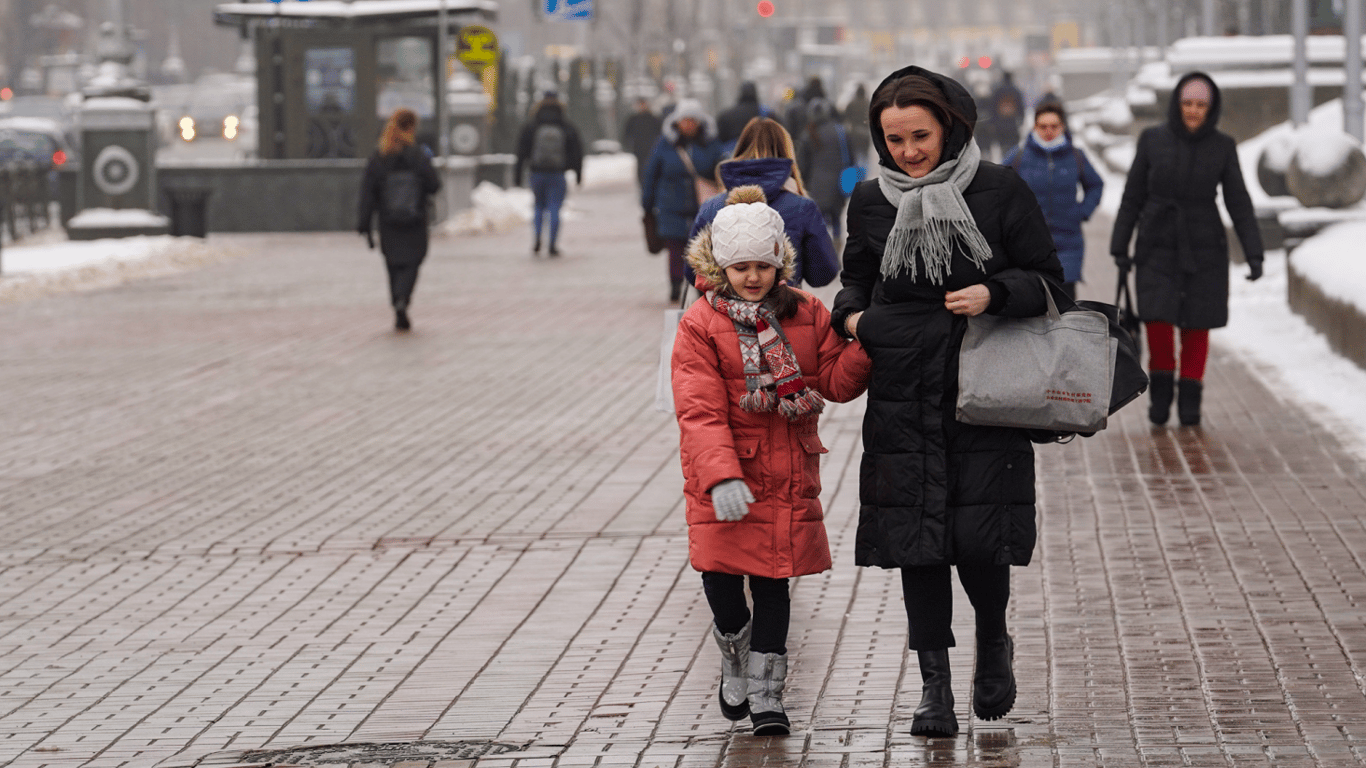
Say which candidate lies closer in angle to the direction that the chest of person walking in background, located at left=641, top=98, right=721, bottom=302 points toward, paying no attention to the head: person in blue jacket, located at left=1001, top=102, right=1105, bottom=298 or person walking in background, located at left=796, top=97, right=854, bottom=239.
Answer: the person in blue jacket

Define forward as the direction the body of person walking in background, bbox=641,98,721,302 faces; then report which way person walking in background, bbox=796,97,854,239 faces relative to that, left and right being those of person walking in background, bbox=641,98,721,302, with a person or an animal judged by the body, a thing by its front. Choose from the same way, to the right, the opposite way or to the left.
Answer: the opposite way

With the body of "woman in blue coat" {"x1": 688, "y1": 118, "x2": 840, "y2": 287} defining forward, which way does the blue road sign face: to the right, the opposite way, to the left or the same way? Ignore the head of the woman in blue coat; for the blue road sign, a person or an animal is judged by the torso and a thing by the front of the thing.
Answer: the opposite way

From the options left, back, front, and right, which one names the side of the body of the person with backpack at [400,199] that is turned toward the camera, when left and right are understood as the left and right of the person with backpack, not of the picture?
back

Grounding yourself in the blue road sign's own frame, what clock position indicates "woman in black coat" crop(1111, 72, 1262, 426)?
The woman in black coat is roughly at 12 o'clock from the blue road sign.

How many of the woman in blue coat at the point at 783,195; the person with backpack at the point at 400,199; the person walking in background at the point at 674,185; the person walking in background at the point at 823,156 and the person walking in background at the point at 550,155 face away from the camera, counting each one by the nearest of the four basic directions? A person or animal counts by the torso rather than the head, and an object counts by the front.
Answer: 4

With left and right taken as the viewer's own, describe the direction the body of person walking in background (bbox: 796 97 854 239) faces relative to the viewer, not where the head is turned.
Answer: facing away from the viewer

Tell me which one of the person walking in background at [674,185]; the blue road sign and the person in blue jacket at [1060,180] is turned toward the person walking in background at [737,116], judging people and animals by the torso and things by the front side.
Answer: the blue road sign
